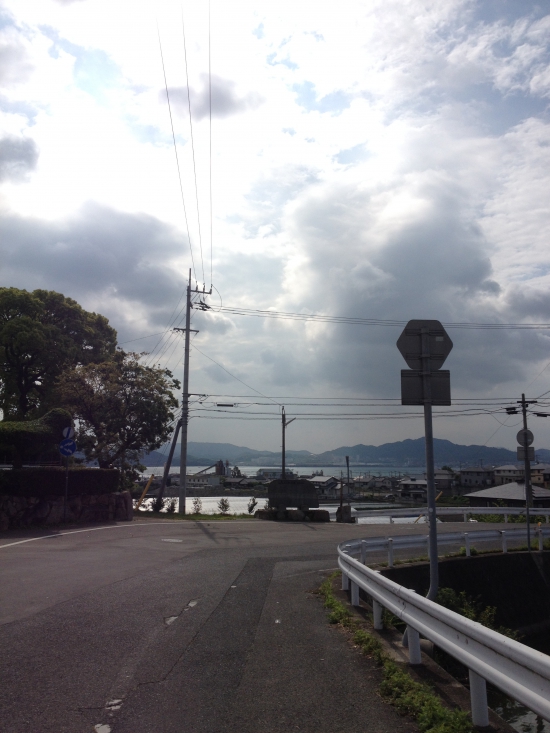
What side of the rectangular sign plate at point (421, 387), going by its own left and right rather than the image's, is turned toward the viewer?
back

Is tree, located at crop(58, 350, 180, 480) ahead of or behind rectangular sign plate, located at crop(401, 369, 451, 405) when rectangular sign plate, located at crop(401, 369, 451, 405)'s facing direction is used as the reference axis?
ahead

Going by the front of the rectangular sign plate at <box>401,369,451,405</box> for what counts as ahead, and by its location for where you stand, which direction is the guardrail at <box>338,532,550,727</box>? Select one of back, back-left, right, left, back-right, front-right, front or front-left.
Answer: back

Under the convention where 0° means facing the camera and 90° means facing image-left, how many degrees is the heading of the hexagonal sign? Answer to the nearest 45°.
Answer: approximately 180°

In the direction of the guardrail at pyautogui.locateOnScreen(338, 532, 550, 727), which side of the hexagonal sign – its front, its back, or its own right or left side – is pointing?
back

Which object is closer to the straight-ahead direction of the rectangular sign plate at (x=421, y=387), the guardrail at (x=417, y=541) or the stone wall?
the guardrail

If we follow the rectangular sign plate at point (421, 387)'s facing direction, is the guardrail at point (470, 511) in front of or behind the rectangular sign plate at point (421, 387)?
in front

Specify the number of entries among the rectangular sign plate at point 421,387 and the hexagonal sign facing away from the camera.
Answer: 2

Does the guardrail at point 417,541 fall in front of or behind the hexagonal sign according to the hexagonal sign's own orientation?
in front

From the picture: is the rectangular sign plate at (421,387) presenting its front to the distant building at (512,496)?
yes

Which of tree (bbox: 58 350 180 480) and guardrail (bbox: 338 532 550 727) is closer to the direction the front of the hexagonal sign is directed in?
the tree
